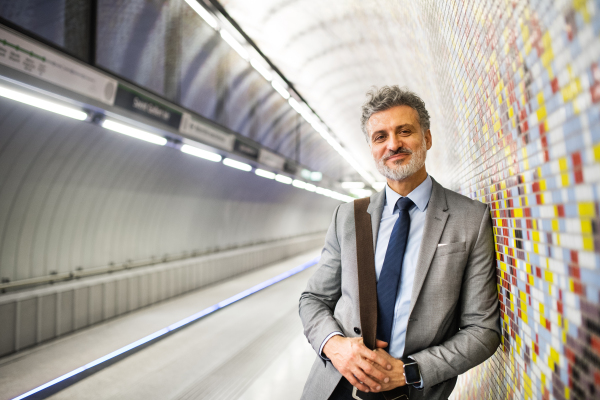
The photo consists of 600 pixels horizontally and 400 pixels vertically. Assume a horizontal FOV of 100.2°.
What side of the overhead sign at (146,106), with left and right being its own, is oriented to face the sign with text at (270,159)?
left

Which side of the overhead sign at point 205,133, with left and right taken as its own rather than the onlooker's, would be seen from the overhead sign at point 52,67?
right

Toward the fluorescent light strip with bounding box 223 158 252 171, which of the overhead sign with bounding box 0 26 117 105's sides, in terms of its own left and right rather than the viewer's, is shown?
left

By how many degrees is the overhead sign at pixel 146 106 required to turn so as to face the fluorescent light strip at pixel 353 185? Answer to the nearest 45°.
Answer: approximately 90° to its left

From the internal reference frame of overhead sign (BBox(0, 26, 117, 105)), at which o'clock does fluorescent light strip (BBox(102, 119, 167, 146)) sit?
The fluorescent light strip is roughly at 9 o'clock from the overhead sign.

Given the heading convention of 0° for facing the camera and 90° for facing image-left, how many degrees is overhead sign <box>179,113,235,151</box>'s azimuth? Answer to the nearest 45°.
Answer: approximately 315°

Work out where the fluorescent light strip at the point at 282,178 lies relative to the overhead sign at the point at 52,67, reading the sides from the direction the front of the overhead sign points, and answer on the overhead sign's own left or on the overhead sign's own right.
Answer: on the overhead sign's own left

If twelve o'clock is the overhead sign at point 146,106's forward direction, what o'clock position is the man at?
The man is roughly at 1 o'clock from the overhead sign.
